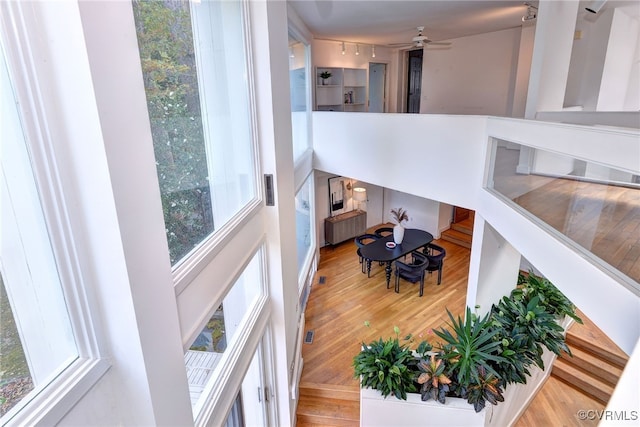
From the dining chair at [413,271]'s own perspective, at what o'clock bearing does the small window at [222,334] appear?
The small window is roughly at 8 o'clock from the dining chair.

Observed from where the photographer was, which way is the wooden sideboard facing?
facing the viewer and to the right of the viewer

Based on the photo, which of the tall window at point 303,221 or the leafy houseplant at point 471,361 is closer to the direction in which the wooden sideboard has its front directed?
the leafy houseplant

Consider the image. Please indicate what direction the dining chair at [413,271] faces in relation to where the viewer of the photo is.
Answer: facing away from the viewer and to the left of the viewer

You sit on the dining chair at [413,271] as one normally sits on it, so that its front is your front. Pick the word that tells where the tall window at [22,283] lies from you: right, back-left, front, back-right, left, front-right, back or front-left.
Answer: back-left

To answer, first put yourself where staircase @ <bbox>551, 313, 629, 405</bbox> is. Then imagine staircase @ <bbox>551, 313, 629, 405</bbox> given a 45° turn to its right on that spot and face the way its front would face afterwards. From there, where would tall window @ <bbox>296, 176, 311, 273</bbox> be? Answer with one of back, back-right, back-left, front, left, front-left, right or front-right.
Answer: front

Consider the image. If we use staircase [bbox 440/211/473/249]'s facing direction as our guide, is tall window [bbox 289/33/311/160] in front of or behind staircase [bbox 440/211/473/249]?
in front

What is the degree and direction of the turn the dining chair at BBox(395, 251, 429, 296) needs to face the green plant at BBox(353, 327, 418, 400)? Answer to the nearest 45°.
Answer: approximately 135° to its left

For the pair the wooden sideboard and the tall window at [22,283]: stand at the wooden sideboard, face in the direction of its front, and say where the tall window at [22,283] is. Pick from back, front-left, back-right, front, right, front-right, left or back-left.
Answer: front-right

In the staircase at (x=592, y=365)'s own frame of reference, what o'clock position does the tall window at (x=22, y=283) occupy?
The tall window is roughly at 11 o'clock from the staircase.

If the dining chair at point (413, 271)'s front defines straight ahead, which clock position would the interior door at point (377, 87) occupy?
The interior door is roughly at 1 o'clock from the dining chair.

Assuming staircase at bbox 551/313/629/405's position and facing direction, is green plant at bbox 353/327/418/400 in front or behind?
in front

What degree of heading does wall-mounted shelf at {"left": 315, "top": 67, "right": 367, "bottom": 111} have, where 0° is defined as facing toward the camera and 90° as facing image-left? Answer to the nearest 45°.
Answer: approximately 0°
